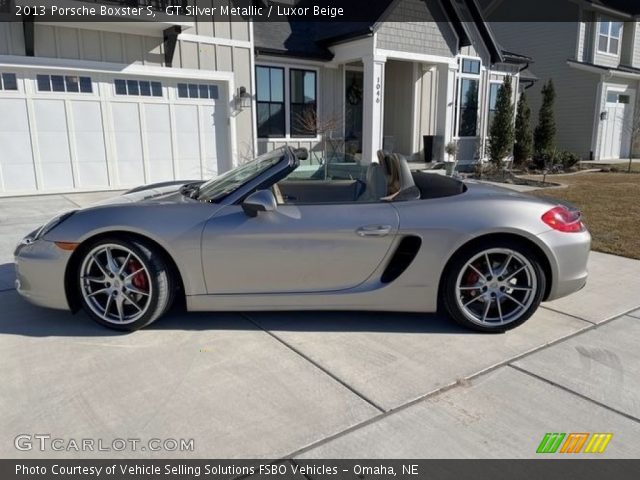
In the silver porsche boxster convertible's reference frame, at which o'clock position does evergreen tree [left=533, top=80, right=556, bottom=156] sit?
The evergreen tree is roughly at 4 o'clock from the silver porsche boxster convertible.

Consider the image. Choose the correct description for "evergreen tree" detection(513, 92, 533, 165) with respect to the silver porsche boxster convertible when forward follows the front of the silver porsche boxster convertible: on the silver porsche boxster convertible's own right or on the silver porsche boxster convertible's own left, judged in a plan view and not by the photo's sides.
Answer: on the silver porsche boxster convertible's own right

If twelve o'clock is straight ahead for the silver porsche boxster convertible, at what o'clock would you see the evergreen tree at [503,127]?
The evergreen tree is roughly at 4 o'clock from the silver porsche boxster convertible.

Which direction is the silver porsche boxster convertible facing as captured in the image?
to the viewer's left
